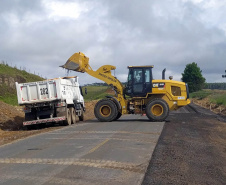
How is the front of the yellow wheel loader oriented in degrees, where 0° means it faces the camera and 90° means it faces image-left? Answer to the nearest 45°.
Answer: approximately 90°

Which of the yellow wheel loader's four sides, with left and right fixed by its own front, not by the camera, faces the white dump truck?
front
